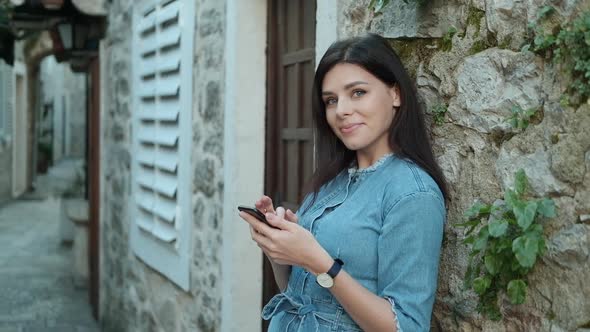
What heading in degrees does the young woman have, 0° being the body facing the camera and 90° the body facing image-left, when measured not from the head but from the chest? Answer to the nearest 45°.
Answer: approximately 45°
